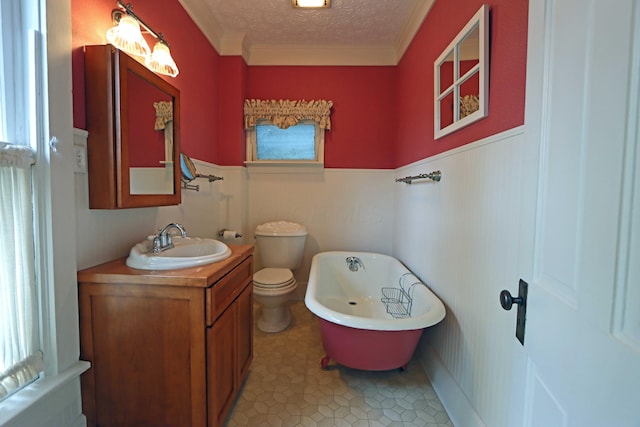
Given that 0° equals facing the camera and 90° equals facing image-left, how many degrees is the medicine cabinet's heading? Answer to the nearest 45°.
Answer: approximately 315°

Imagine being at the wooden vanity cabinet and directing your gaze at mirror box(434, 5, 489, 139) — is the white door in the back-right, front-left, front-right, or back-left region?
front-right

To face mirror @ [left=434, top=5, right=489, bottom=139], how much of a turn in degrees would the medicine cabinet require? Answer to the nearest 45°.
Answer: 0° — it already faces it

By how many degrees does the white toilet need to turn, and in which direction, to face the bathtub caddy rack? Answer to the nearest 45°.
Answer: approximately 45° to its left

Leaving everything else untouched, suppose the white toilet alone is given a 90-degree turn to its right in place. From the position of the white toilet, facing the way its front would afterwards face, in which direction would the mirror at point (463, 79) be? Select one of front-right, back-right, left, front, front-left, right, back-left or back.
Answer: back-left

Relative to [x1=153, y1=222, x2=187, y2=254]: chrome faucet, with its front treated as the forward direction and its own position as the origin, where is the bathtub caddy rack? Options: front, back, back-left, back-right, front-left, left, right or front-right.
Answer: front-left

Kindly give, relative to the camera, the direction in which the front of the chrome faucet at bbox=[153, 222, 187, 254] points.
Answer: facing the viewer and to the right of the viewer

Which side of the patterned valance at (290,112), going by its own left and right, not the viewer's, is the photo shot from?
front

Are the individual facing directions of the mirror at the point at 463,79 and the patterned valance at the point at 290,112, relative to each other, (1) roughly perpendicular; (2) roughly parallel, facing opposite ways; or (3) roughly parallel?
roughly perpendicular

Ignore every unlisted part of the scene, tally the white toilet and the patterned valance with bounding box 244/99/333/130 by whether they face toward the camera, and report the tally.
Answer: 2

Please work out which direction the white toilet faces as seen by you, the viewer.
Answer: facing the viewer

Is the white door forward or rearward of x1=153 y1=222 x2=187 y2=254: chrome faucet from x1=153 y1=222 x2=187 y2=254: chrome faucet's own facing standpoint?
forward

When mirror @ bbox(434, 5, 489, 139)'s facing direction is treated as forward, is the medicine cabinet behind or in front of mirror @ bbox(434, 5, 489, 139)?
in front

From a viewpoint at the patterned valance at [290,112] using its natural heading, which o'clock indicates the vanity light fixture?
The vanity light fixture is roughly at 1 o'clock from the patterned valance.

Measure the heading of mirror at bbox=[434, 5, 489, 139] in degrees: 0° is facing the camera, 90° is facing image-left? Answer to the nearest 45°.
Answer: approximately 45°

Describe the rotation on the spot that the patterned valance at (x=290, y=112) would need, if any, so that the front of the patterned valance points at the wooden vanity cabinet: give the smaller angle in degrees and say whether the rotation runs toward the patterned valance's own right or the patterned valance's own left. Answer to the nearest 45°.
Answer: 0° — it already faces it
